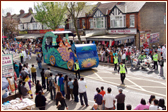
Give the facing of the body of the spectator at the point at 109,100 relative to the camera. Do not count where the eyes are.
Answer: away from the camera

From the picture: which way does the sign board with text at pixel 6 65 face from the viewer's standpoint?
toward the camera

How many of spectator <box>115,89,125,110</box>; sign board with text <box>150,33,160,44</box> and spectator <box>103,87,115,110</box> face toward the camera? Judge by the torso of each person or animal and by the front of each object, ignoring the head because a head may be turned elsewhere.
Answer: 1

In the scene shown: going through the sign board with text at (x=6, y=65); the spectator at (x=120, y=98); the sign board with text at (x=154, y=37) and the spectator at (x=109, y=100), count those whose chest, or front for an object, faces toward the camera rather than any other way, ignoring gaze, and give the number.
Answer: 2

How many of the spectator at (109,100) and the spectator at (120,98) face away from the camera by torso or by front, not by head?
2

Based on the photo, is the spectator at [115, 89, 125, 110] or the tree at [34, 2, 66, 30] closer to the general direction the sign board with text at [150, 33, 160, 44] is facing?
the spectator

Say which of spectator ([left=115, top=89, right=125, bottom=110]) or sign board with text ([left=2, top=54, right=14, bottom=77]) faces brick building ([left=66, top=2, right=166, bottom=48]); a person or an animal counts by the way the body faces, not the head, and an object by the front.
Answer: the spectator

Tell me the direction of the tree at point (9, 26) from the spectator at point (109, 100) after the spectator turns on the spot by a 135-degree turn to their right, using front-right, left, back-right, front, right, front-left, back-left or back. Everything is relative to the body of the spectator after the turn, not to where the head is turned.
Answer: back

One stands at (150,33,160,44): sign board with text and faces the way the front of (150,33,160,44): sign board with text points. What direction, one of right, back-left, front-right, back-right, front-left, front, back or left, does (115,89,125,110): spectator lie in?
front

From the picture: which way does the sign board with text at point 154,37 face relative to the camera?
toward the camera

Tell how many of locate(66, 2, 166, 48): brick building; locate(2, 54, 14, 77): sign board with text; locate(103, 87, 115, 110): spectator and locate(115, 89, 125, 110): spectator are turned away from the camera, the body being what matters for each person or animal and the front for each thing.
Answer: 2

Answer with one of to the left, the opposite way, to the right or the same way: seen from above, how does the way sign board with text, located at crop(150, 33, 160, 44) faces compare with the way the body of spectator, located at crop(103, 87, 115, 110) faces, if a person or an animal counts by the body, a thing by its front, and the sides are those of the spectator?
the opposite way

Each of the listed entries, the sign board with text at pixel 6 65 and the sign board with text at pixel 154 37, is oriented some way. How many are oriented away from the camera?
0

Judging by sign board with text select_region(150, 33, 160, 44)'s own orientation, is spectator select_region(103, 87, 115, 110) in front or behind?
in front

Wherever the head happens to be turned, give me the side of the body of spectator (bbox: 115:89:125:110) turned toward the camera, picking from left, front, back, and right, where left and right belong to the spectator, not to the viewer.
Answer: back
